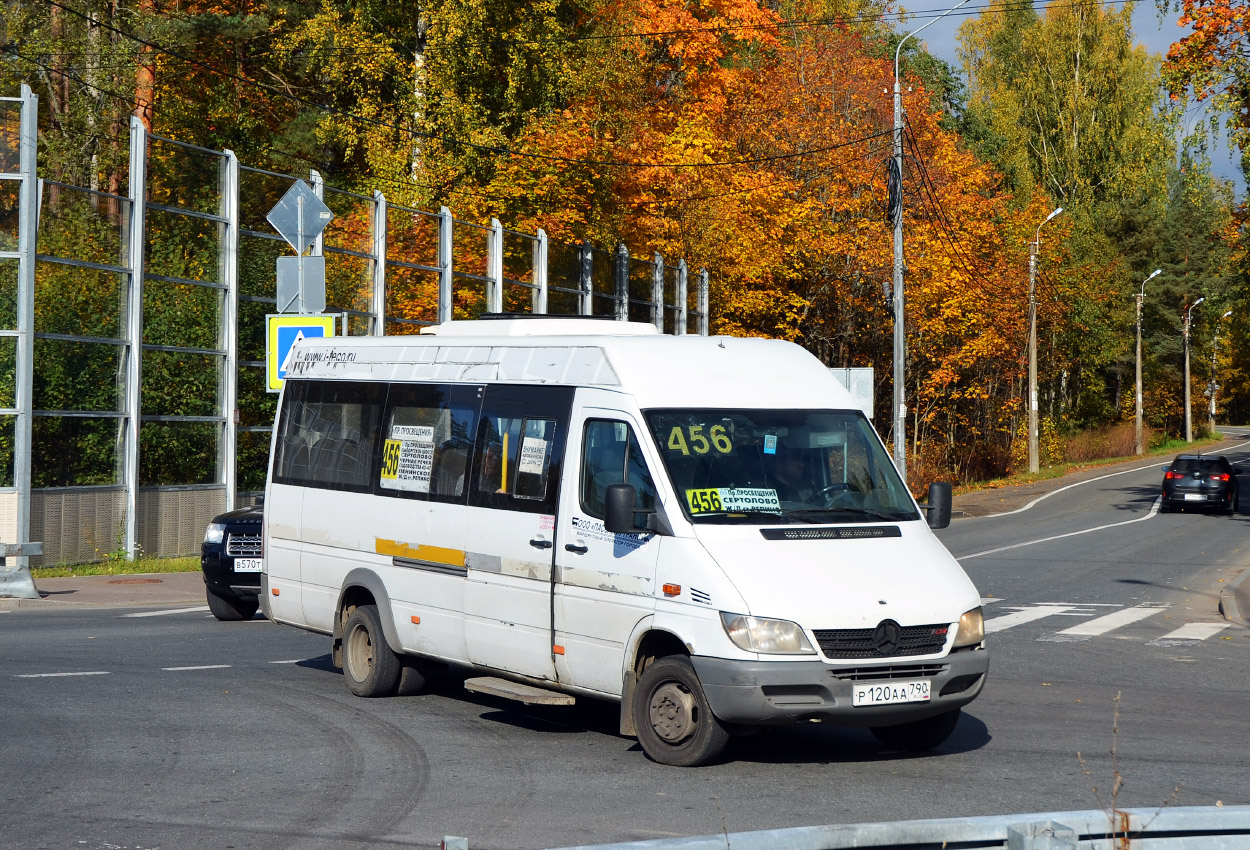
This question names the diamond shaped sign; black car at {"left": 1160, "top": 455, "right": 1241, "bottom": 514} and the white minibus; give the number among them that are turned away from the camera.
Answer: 2

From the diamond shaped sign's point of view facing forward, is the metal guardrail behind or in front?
behind

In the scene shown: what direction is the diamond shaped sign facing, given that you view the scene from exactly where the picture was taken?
facing away from the viewer

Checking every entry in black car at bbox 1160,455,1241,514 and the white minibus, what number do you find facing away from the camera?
1

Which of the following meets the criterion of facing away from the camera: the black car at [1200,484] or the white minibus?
the black car

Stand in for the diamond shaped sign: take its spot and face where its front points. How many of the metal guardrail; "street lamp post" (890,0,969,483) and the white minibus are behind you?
2

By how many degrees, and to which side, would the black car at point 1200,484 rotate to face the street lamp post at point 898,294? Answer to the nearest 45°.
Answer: approximately 135° to its left

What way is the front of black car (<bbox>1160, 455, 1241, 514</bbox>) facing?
away from the camera

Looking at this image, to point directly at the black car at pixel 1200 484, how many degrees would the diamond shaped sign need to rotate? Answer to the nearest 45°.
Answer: approximately 45° to its right

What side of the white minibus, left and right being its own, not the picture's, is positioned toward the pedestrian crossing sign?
back

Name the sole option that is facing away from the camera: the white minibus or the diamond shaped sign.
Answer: the diamond shaped sign

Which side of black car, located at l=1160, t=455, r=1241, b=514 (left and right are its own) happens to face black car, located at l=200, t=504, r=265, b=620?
back
